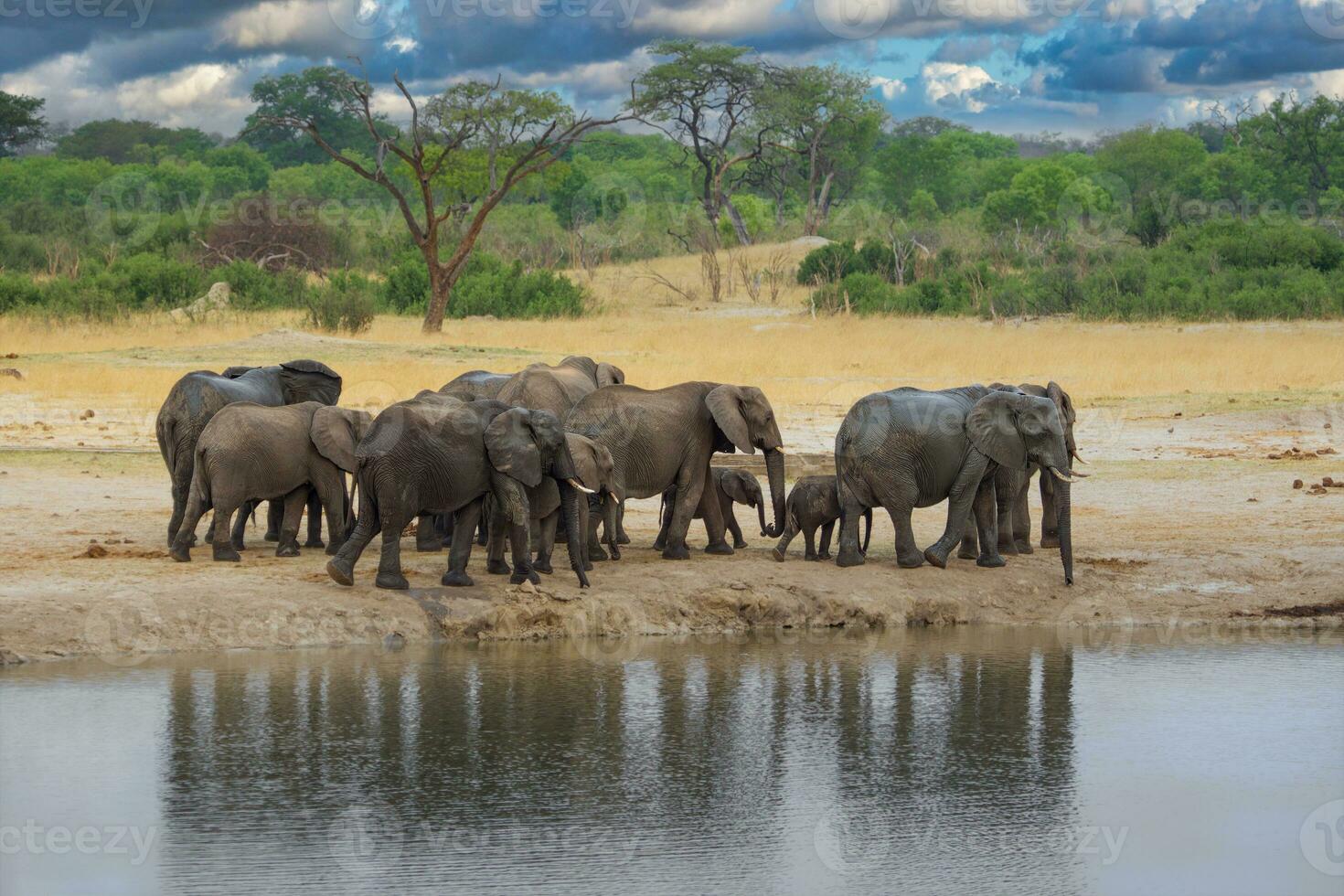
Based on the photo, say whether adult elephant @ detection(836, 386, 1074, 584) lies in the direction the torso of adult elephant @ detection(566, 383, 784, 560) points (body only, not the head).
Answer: yes

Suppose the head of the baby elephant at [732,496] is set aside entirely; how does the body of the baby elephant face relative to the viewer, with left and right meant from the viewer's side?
facing to the right of the viewer

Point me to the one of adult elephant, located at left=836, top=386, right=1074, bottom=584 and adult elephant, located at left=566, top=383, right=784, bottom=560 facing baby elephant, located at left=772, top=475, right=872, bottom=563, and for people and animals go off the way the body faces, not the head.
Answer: adult elephant, located at left=566, top=383, right=784, bottom=560

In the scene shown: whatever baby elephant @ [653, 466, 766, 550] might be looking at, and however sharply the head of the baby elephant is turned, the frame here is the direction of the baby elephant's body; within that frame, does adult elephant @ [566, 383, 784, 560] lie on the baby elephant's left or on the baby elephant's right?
on the baby elephant's right

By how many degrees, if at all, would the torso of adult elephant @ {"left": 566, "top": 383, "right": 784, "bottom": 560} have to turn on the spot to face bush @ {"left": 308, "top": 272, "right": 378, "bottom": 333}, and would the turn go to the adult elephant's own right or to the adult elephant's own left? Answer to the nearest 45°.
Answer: approximately 90° to the adult elephant's own left

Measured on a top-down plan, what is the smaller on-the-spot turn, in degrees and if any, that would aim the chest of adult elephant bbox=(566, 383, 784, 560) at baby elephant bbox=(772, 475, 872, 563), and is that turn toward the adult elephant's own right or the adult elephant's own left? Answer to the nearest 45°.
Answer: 0° — it already faces it

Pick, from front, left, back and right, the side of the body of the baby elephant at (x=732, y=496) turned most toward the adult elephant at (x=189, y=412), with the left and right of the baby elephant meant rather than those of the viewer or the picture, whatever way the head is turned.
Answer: back

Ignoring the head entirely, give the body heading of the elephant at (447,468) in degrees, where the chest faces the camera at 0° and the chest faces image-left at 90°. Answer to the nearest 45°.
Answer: approximately 270°

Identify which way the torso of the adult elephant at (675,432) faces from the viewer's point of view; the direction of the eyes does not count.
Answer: to the viewer's right

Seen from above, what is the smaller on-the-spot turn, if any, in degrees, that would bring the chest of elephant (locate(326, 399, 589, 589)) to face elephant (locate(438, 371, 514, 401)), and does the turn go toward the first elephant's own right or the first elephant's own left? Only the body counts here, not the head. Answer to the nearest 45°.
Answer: approximately 90° to the first elephant's own left

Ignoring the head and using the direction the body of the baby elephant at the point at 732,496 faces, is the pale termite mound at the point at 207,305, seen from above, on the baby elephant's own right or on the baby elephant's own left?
on the baby elephant's own left

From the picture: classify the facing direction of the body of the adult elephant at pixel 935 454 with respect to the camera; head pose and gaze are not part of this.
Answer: to the viewer's right
